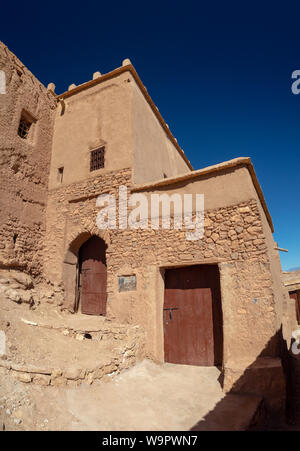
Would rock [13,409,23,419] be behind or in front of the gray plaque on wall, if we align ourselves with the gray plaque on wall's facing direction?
in front

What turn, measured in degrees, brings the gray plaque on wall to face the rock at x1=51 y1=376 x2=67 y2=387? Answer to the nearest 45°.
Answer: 0° — it already faces it

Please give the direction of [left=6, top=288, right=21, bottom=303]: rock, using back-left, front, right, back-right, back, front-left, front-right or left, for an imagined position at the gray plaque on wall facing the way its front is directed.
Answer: right

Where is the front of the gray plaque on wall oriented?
toward the camera

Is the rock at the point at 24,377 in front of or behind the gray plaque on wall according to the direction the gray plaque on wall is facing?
in front

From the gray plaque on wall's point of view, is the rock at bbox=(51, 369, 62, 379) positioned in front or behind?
in front
